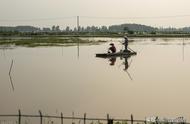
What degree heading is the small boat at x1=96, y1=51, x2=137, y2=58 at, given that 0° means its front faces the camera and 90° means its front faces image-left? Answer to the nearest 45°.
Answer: approximately 90°
